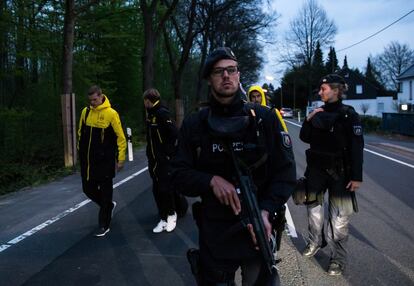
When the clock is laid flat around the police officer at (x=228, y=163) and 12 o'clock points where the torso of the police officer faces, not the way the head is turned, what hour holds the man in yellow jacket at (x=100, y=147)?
The man in yellow jacket is roughly at 5 o'clock from the police officer.

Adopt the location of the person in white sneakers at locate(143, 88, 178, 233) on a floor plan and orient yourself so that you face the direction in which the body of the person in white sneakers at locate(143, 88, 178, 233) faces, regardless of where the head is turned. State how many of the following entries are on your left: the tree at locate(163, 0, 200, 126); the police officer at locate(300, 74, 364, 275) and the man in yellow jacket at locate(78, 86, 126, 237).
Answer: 1

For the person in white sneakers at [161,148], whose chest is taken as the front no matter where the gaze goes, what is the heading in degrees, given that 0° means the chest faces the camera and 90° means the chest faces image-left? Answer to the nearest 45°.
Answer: approximately 45°

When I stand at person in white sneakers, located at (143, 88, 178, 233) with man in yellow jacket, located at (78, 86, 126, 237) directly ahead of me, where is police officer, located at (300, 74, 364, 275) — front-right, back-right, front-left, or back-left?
back-left

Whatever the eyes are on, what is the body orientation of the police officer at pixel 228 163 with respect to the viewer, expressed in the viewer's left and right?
facing the viewer

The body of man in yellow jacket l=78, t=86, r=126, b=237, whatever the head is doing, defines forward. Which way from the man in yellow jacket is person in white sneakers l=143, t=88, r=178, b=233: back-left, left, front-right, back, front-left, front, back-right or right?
back-left

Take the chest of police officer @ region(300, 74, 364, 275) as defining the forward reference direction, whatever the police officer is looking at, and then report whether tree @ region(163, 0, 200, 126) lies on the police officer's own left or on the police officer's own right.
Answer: on the police officer's own right

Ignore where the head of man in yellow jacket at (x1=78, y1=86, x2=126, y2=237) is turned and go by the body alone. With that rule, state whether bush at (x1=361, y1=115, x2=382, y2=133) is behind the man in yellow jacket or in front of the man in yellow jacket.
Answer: behind

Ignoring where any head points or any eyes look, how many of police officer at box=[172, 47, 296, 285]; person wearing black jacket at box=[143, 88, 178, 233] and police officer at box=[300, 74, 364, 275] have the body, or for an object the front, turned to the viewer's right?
0

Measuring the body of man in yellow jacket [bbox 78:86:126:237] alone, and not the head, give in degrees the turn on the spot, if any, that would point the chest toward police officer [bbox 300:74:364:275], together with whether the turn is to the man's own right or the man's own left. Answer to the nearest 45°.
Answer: approximately 90° to the man's own left

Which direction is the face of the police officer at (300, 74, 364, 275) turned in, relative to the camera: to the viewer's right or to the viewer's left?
to the viewer's left

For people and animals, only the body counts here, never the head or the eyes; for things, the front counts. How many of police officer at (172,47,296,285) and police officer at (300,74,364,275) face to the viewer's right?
0

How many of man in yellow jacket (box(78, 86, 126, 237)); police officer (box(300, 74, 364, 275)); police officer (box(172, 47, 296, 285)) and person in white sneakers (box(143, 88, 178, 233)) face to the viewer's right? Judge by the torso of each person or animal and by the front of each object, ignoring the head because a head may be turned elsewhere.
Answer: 0

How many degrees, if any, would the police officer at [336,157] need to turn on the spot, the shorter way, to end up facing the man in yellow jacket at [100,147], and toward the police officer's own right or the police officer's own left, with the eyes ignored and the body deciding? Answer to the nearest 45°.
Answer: approximately 45° to the police officer's own right

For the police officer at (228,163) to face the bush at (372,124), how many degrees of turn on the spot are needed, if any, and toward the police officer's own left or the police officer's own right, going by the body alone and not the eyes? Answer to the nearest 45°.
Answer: approximately 180°

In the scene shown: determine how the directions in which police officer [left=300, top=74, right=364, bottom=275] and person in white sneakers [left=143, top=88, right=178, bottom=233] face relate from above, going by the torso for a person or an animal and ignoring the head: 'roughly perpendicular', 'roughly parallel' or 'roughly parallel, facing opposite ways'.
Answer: roughly parallel
